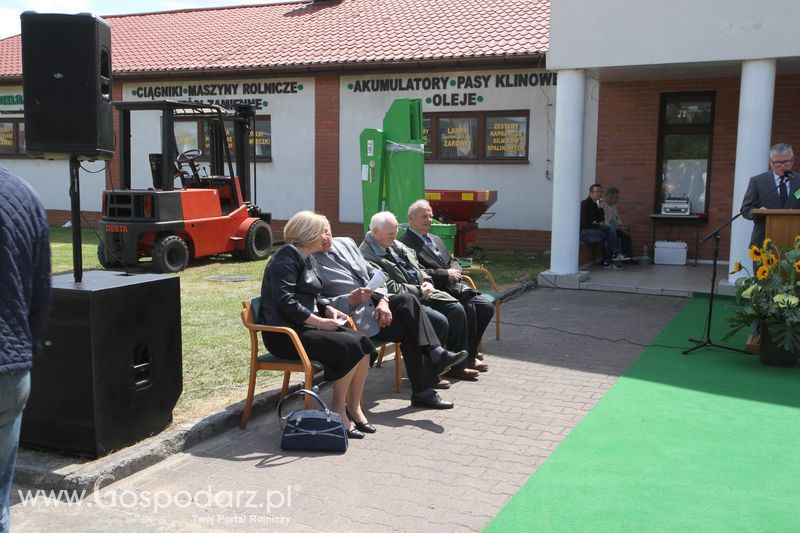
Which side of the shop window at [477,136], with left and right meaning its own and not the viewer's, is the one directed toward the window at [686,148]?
left

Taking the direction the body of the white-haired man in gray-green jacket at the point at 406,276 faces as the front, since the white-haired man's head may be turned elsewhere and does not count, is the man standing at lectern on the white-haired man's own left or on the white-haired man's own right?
on the white-haired man's own left

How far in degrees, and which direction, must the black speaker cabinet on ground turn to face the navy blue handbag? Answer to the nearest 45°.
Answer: approximately 135° to its left

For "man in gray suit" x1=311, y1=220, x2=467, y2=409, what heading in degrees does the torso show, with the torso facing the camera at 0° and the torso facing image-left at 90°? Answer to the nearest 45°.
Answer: approximately 315°

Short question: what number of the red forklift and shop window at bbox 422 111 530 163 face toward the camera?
1

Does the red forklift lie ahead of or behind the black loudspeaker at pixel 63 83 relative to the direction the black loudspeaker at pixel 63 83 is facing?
behind

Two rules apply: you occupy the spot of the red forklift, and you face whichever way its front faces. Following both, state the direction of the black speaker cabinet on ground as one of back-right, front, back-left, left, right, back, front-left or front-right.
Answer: back-right

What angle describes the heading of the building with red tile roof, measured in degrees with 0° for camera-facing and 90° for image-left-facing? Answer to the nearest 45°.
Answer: approximately 0°
